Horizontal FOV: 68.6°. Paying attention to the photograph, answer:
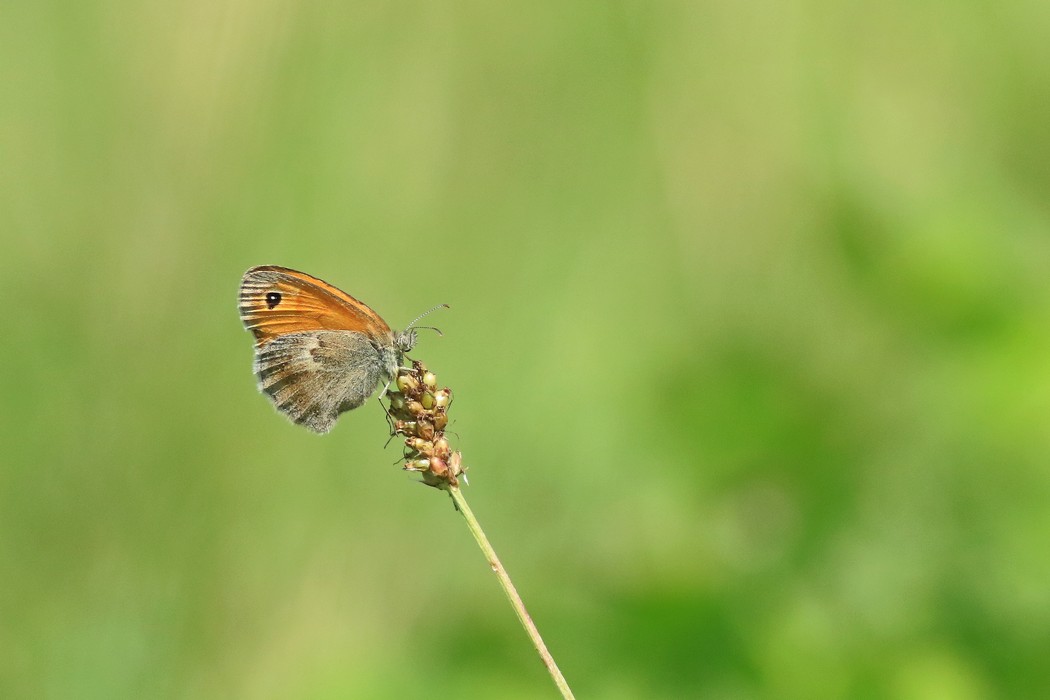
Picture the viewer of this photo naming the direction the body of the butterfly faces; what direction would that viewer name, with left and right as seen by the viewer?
facing to the right of the viewer
